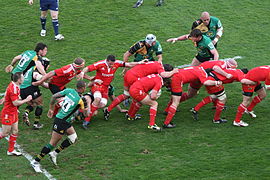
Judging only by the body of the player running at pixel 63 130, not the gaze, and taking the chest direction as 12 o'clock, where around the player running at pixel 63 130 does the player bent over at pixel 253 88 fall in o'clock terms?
the player bent over at pixel 253 88 is roughly at 1 o'clock from the player running at pixel 63 130.

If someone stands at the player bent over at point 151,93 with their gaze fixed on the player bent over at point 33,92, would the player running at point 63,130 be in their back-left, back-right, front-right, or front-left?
front-left

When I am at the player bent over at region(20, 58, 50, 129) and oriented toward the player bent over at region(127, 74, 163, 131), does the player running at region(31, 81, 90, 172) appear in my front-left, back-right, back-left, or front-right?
front-right

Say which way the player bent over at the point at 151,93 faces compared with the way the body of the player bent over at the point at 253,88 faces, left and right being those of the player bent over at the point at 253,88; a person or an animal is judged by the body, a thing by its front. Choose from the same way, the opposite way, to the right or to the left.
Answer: the same way

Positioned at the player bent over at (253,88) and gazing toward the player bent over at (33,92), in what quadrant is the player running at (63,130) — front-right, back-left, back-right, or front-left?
front-left

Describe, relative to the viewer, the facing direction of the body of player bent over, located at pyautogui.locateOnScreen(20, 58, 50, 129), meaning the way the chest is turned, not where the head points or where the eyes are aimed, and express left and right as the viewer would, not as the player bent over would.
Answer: facing to the right of the viewer

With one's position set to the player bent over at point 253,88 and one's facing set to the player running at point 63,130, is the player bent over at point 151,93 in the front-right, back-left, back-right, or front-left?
front-right

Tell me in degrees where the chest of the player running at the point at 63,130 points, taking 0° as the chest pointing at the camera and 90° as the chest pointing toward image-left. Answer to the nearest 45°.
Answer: approximately 225°
